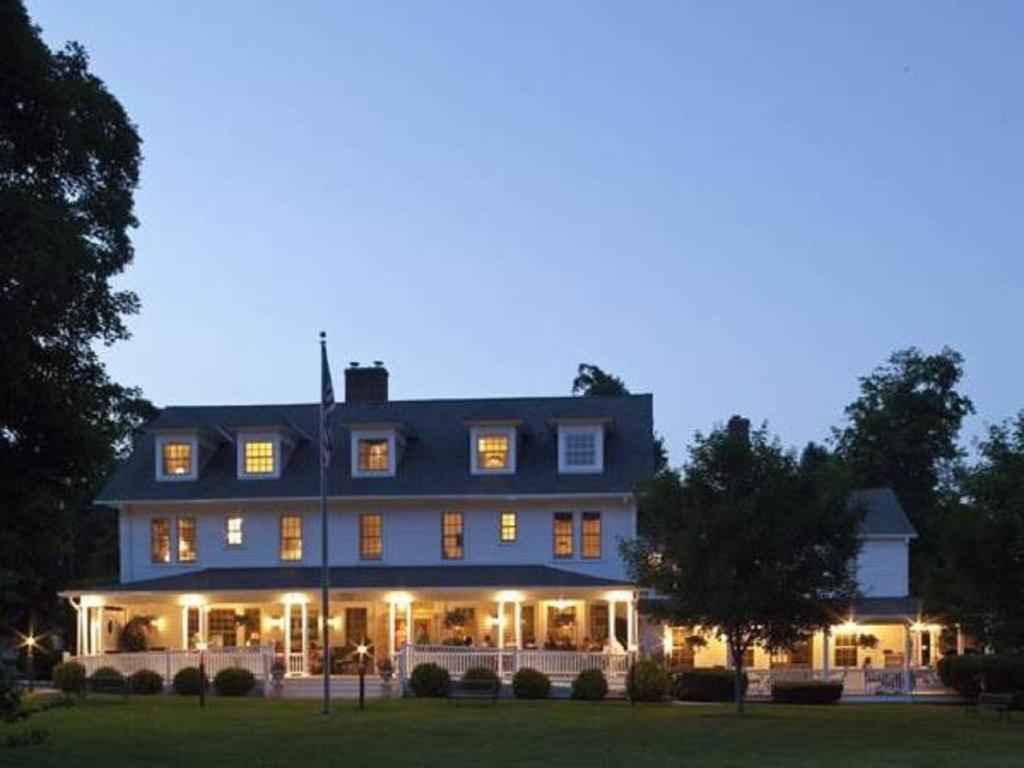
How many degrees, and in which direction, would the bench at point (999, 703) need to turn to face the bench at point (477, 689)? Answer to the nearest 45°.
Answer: approximately 45° to its right

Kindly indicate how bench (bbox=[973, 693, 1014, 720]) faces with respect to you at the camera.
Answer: facing the viewer and to the left of the viewer

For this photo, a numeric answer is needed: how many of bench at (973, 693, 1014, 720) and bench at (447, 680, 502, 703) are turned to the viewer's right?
0

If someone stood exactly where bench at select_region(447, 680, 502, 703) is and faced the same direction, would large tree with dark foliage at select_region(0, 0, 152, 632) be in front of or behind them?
in front

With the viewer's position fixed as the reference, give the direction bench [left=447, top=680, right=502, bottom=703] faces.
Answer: facing the viewer

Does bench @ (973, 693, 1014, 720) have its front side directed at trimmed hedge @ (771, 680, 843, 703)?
no

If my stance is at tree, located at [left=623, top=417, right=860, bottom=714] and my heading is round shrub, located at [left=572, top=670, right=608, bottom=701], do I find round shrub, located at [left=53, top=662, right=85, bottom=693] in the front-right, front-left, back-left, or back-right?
front-left

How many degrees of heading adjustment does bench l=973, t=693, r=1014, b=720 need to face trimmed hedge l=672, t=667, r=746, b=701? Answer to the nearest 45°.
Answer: approximately 90° to its right

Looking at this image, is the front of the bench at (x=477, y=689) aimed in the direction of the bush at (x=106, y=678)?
no

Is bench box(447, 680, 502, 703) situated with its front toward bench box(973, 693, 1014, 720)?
no
